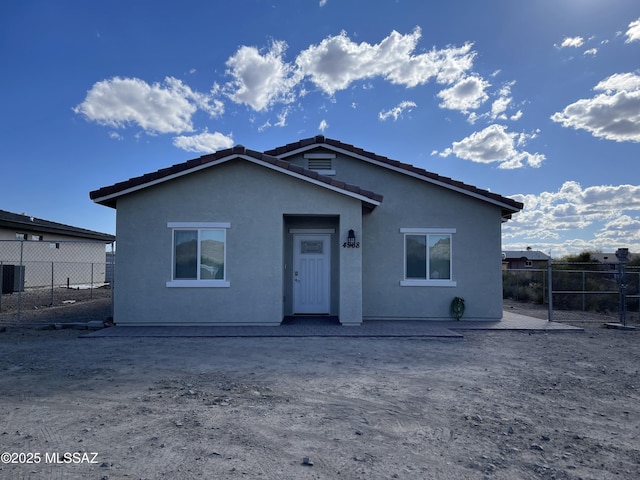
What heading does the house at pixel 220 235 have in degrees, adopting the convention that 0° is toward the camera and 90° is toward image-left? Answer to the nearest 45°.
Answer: approximately 0°

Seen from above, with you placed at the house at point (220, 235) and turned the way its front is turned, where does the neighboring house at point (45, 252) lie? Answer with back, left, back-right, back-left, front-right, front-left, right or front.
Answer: back-right

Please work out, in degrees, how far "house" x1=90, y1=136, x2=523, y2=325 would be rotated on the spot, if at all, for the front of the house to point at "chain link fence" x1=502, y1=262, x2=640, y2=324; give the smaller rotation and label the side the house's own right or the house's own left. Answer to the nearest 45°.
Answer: approximately 135° to the house's own left
